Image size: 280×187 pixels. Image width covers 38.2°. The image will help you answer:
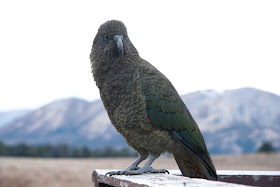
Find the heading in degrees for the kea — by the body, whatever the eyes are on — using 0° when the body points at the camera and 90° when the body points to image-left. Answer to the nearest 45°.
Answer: approximately 45°
